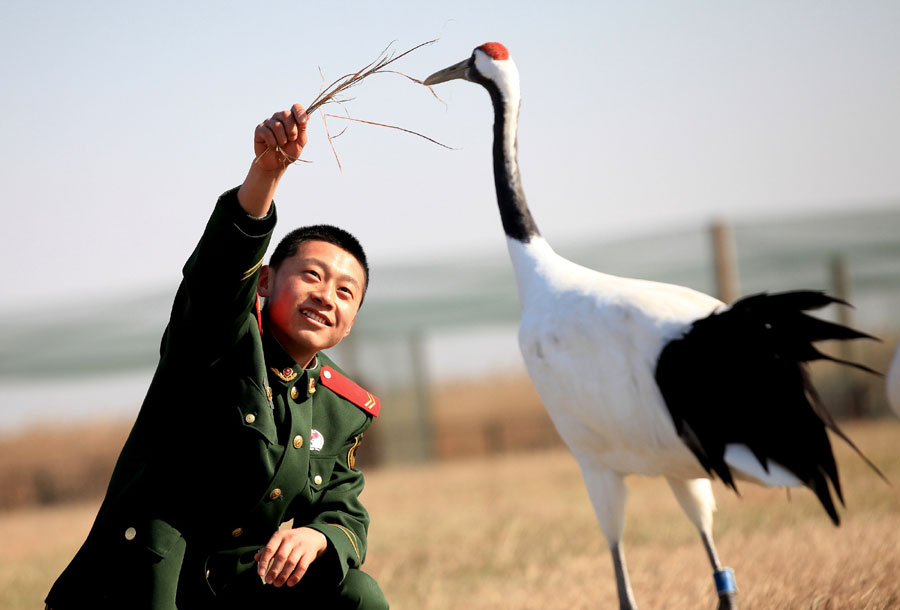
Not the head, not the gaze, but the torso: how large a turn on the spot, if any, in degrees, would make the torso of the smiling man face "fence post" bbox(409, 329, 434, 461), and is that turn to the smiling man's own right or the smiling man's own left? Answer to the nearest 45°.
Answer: approximately 135° to the smiling man's own left

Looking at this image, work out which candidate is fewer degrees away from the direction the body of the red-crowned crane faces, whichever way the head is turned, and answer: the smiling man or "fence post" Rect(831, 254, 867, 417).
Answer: the smiling man

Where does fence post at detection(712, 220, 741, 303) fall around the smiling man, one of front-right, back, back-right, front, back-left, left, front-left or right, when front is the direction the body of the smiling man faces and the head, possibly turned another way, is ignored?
left

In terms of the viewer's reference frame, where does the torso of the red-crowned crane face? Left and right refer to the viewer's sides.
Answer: facing to the left of the viewer

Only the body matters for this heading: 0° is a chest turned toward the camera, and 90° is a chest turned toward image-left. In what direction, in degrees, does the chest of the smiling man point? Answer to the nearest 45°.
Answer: approximately 315°

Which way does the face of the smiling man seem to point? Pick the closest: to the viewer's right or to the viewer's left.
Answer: to the viewer's right

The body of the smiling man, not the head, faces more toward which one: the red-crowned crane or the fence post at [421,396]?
the red-crowned crane

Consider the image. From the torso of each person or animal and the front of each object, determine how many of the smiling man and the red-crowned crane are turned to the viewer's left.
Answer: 1

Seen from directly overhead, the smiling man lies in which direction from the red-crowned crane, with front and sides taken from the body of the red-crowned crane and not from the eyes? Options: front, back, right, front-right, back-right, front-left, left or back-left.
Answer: front-left

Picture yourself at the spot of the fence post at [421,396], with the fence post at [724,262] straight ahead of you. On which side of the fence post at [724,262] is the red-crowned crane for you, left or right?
right

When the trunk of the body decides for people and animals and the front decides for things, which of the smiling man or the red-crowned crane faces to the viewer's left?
the red-crowned crane

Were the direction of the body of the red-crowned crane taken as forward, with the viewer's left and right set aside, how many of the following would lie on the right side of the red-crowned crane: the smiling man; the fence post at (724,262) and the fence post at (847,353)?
2

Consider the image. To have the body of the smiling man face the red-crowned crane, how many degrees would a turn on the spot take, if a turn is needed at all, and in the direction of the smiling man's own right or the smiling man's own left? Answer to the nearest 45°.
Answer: approximately 90° to the smiling man's own left

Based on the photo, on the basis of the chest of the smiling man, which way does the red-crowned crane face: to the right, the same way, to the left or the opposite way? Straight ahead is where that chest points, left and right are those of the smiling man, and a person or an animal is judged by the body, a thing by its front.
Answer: to the right
